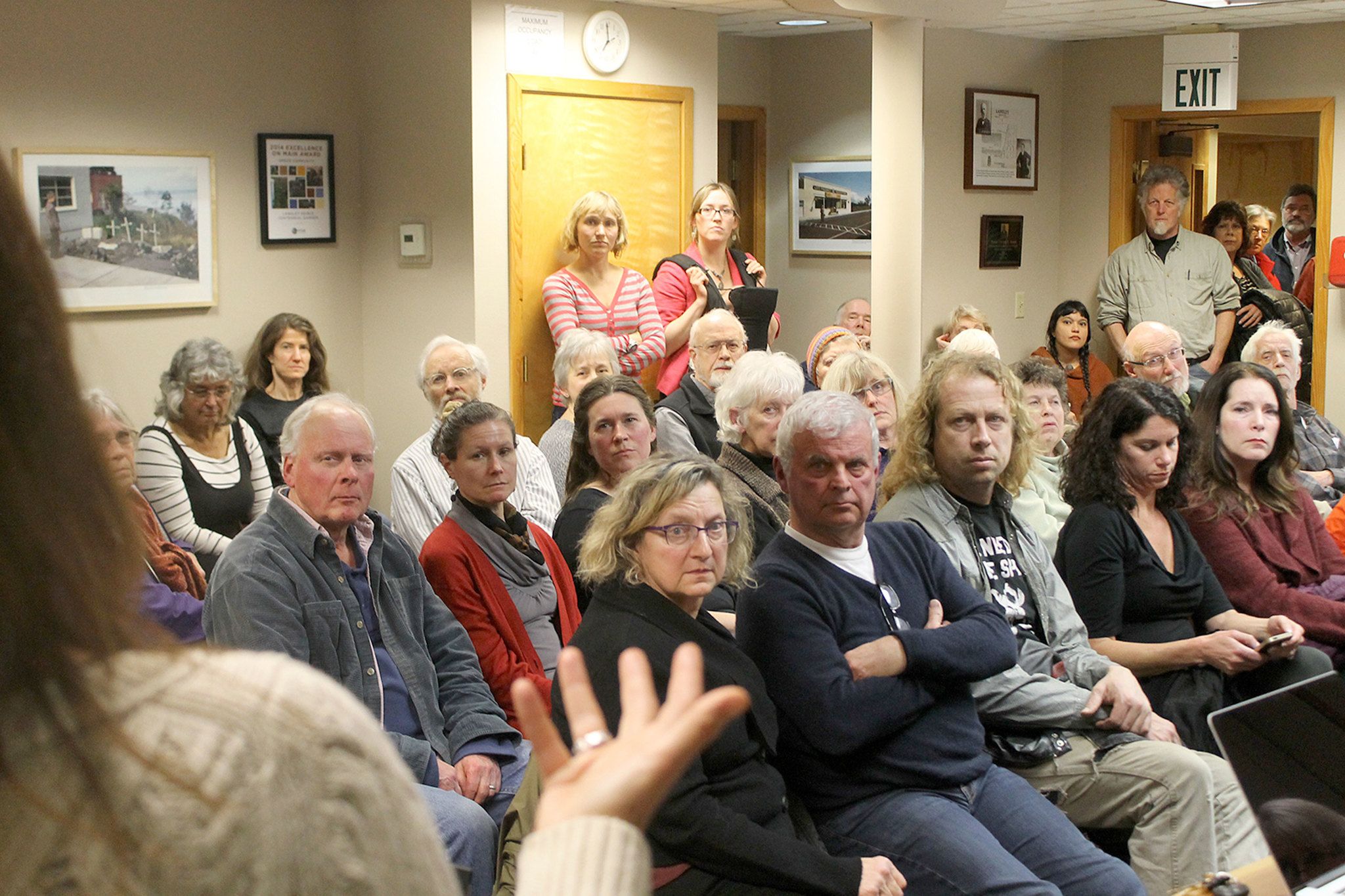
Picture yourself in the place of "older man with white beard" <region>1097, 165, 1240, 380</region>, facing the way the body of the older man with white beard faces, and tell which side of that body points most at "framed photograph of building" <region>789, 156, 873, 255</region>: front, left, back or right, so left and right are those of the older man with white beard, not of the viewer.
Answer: right

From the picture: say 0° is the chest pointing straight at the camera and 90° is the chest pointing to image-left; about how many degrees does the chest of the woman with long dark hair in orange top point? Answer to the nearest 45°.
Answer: approximately 0°

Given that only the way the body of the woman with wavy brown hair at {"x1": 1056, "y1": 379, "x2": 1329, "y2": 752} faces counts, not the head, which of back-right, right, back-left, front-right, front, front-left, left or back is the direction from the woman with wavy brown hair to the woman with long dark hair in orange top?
back-left

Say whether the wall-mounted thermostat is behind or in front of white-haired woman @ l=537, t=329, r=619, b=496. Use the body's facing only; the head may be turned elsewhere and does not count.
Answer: behind
